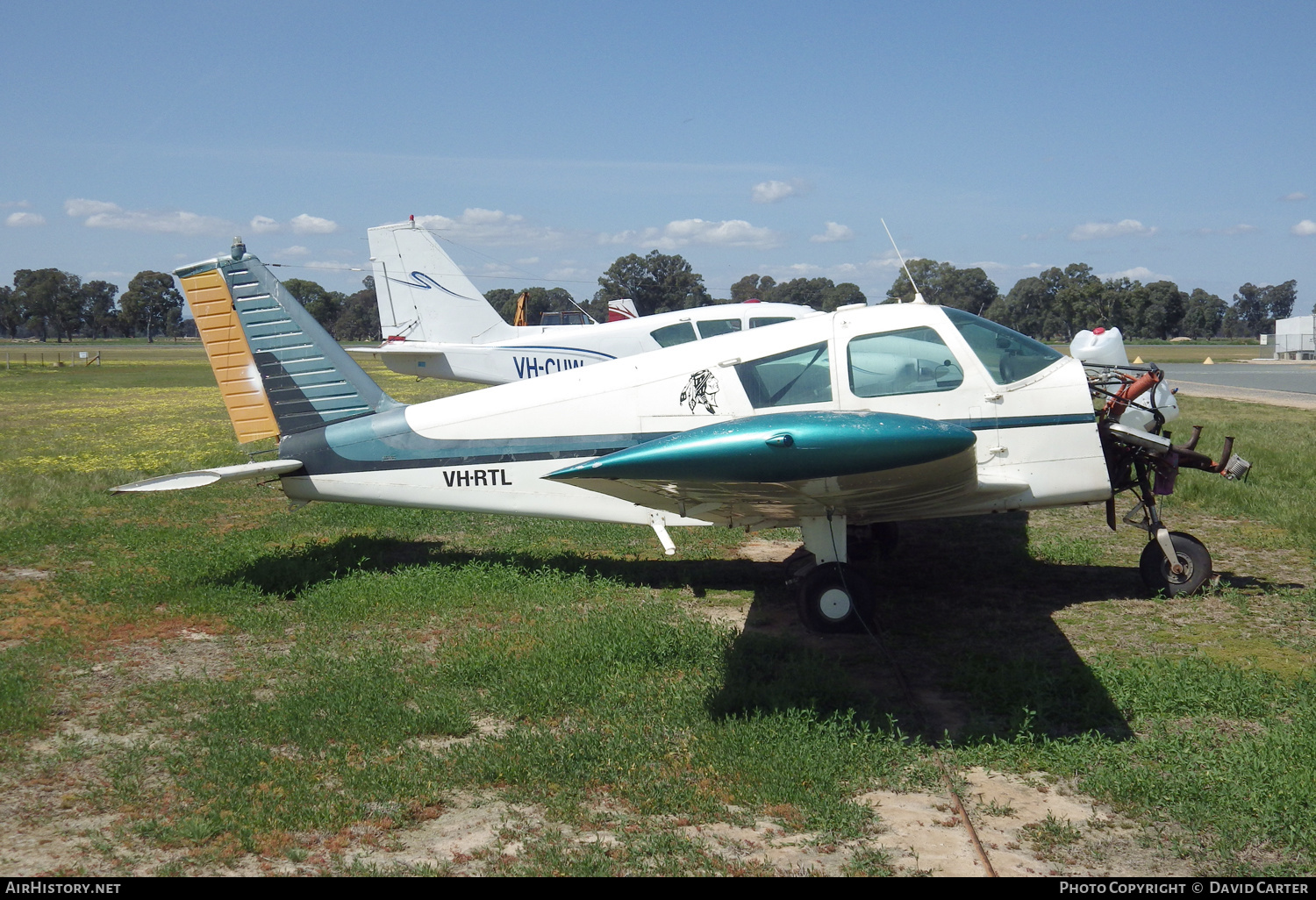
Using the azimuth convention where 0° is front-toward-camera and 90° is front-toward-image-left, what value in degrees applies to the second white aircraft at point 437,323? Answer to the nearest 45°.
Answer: approximately 270°

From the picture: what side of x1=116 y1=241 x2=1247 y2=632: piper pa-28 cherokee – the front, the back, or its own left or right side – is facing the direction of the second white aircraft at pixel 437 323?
left

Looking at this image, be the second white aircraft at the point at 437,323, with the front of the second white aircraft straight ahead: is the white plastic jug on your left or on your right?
on your right

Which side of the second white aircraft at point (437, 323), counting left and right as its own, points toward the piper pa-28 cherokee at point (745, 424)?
right

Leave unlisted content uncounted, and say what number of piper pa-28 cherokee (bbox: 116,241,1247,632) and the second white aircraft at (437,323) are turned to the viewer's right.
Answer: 2

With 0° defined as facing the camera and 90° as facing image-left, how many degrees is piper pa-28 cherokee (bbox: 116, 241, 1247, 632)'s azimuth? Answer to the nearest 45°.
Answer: approximately 270°
